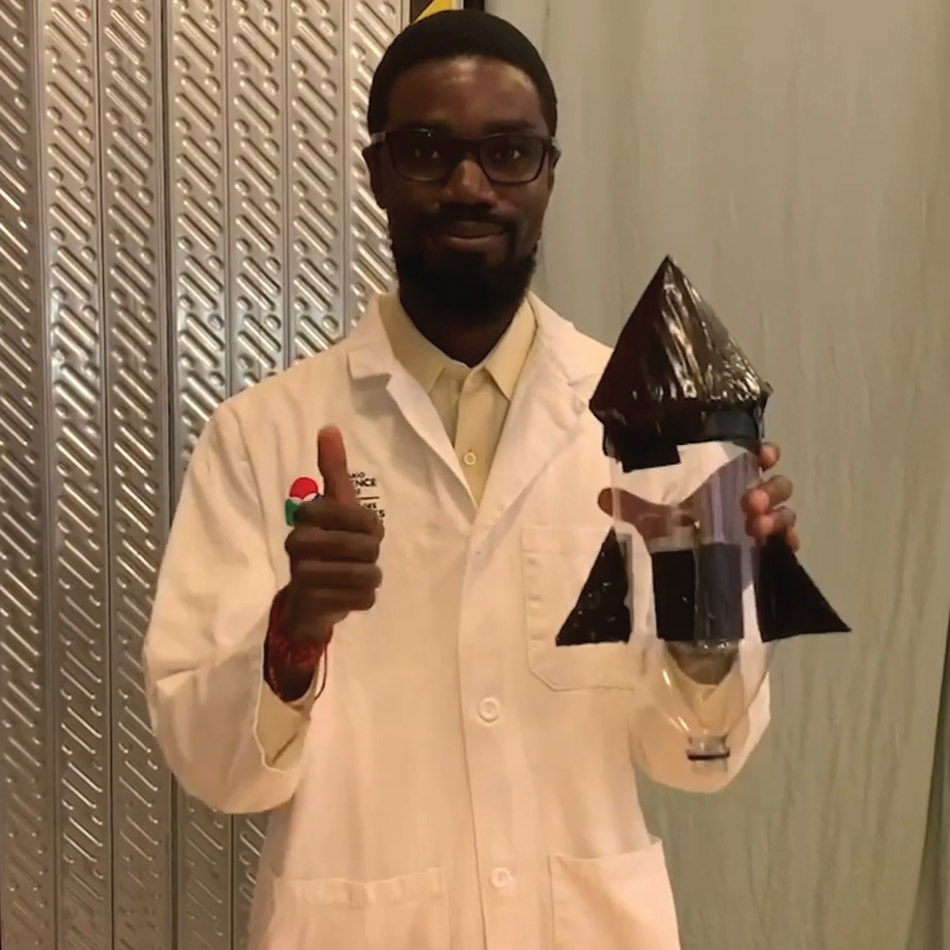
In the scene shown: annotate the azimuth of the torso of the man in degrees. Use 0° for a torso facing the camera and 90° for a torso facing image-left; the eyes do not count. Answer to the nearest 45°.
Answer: approximately 0°
